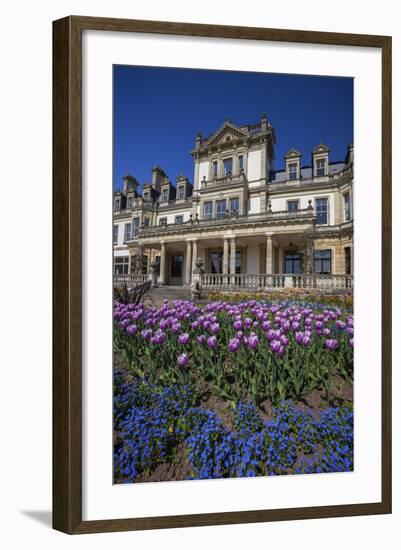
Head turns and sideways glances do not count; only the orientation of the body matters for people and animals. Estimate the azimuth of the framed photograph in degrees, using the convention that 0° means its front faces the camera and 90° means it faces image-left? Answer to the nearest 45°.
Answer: approximately 315°
